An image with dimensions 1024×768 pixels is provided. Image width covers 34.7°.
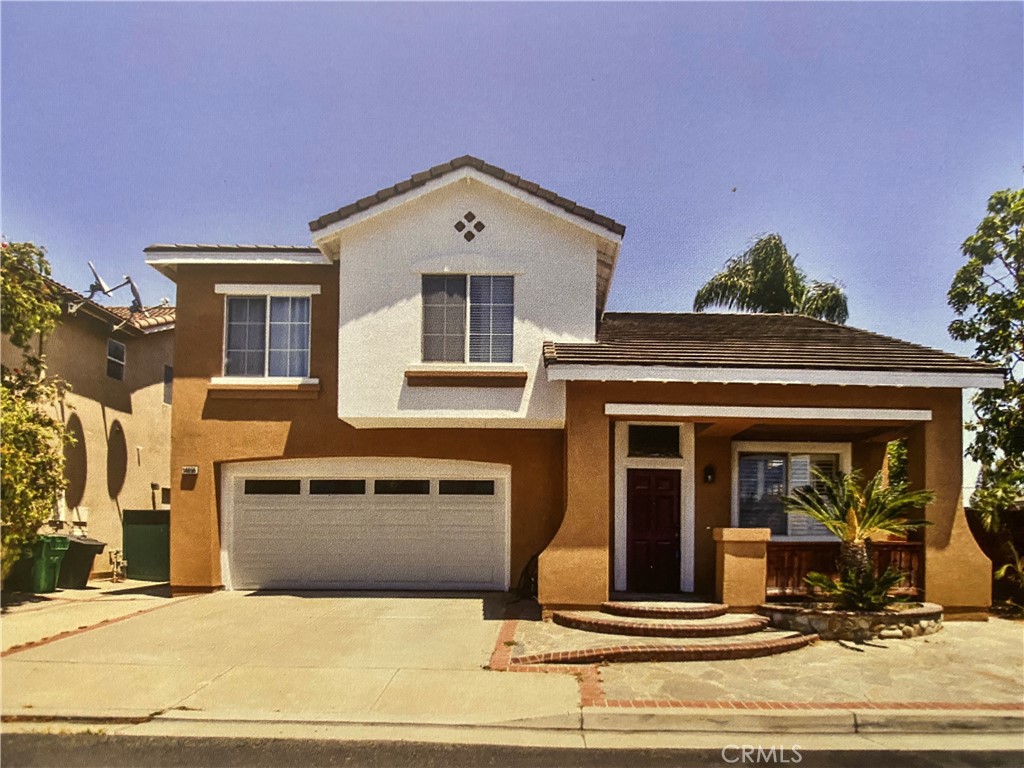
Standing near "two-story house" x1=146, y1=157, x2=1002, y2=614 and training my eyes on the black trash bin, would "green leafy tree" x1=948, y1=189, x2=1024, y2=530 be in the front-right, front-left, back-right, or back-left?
back-right

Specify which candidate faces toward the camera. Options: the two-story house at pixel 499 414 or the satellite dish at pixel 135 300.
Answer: the two-story house

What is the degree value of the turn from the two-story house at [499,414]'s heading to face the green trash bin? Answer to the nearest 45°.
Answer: approximately 90° to its right

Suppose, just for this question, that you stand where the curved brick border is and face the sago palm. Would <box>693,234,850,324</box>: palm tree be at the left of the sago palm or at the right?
left

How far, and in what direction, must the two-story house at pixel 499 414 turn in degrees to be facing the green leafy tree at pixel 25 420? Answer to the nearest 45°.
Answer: approximately 90° to its right

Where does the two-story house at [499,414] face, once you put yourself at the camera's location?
facing the viewer

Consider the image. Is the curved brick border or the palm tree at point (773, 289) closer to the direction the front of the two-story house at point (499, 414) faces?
the curved brick border

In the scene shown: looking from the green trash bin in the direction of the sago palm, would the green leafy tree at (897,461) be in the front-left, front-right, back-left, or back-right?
front-left
